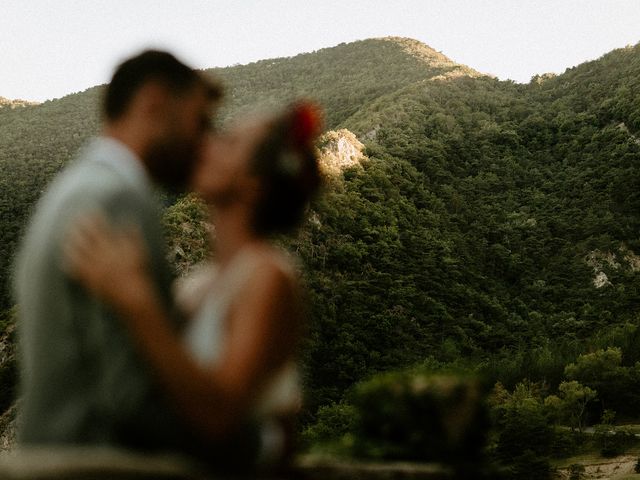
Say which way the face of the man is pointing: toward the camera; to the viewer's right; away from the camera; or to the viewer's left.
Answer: to the viewer's right

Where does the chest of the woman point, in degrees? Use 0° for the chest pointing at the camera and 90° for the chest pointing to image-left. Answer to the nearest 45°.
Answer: approximately 90°

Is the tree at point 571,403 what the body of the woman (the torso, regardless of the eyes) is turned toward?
no

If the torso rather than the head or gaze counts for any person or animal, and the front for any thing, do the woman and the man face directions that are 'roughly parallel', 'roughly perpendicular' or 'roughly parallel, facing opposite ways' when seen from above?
roughly parallel, facing opposite ways

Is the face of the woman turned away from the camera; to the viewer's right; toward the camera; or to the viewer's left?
to the viewer's left

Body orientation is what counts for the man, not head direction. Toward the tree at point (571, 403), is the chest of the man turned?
no

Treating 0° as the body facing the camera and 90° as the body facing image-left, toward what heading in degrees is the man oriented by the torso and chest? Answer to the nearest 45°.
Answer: approximately 270°
